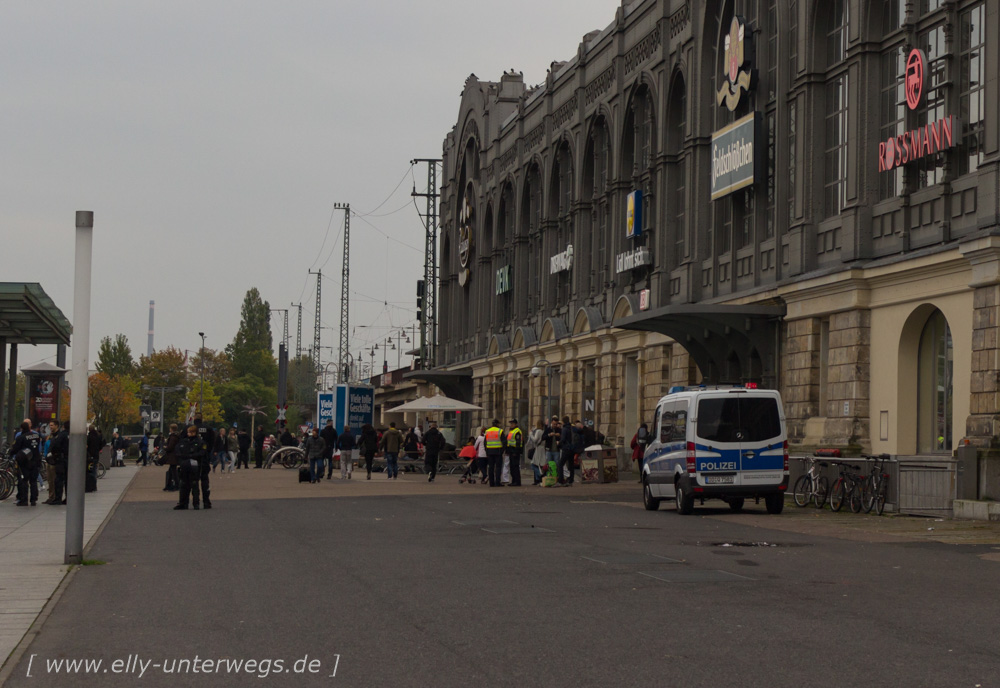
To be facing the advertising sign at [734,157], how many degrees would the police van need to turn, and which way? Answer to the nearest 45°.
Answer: approximately 45° to its right

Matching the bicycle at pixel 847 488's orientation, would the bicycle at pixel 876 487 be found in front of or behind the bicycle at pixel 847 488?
behind

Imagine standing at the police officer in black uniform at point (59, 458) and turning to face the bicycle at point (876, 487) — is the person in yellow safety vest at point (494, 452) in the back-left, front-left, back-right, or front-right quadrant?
front-left

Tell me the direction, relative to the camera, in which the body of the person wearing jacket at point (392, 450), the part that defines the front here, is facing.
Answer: away from the camera

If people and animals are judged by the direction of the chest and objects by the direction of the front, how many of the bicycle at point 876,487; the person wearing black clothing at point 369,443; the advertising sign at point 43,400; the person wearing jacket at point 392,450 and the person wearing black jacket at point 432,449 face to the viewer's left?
0

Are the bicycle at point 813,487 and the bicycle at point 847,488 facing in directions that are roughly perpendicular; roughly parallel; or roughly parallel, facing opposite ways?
roughly parallel

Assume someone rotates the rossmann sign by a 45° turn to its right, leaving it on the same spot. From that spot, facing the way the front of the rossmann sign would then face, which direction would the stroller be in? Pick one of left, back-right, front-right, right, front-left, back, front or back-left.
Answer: front-right

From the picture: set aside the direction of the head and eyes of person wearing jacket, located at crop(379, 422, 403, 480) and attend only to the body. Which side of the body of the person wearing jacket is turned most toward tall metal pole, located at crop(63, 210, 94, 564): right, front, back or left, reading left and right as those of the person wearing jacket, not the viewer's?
back

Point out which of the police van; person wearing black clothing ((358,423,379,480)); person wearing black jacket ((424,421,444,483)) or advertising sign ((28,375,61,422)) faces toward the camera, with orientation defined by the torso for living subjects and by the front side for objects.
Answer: the advertising sign

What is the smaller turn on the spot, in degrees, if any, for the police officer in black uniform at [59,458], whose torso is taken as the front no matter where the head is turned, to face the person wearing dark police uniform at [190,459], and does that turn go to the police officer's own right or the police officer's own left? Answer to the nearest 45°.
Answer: approximately 135° to the police officer's own left

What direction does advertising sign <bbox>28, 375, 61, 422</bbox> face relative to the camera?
toward the camera

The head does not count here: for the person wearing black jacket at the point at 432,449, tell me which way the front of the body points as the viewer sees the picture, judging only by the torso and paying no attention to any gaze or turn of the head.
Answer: away from the camera
